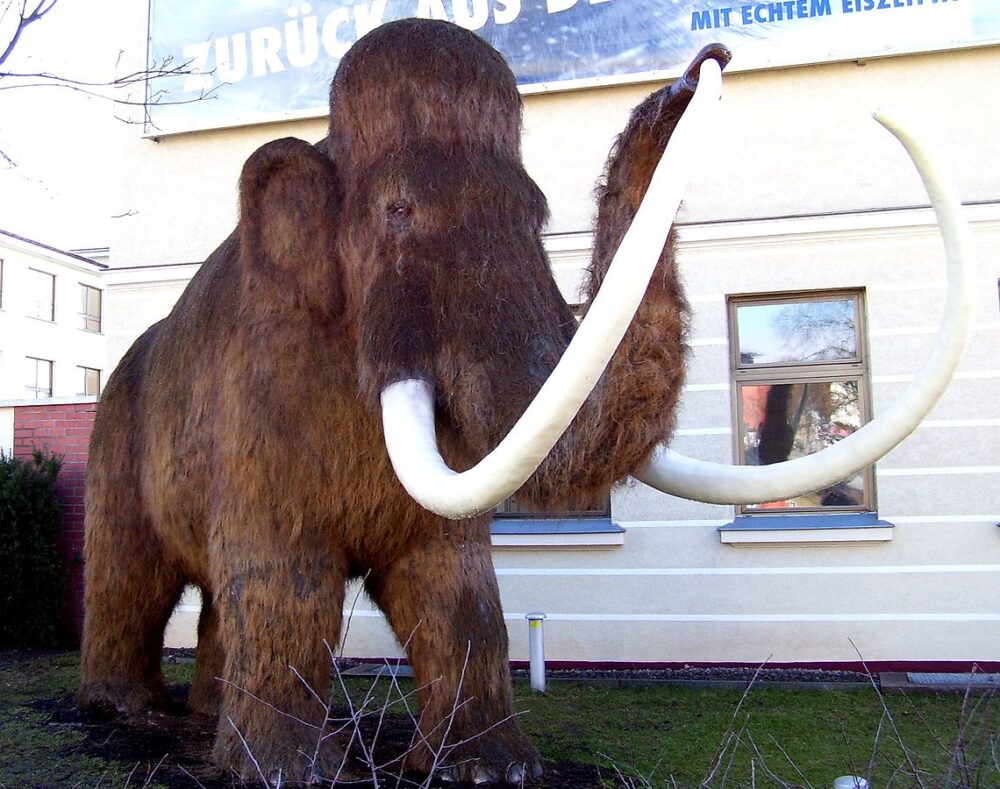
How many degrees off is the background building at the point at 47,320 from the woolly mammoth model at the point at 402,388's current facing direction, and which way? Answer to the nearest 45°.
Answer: approximately 180°

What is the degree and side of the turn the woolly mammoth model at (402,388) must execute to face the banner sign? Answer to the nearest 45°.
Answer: approximately 135° to its left

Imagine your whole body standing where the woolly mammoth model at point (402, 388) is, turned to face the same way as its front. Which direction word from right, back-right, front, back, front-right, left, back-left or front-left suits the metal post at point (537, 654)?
back-left
